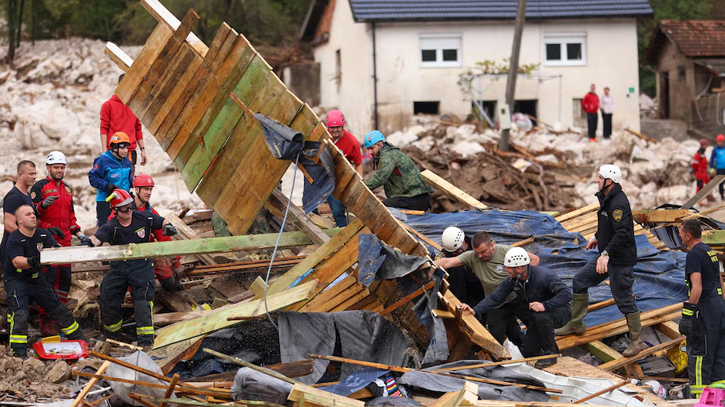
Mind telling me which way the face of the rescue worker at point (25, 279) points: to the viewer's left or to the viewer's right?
to the viewer's right

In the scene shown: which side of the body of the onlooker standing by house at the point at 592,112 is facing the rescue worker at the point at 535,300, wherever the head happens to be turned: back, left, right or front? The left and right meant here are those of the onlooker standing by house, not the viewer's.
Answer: front

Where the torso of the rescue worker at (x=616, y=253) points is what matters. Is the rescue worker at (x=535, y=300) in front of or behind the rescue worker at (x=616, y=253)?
in front

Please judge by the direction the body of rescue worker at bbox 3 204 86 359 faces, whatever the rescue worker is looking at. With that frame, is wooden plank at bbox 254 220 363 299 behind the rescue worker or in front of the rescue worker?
in front

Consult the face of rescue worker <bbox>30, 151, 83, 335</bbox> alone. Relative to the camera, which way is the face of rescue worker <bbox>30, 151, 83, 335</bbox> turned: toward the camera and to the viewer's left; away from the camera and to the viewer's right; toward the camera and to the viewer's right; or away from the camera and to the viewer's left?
toward the camera and to the viewer's right

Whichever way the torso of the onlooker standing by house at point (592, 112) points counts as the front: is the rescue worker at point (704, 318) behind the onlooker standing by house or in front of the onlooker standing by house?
in front

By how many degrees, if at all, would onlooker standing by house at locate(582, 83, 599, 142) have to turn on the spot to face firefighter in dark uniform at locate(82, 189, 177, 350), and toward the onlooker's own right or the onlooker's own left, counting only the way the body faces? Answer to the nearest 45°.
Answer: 0° — they already face them

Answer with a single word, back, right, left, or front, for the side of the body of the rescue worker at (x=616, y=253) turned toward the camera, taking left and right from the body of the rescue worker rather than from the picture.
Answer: left

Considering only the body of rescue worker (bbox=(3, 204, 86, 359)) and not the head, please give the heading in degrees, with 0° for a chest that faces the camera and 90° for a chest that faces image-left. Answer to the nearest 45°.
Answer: approximately 315°

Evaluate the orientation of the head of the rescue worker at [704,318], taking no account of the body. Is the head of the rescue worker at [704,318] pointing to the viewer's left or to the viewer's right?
to the viewer's left
